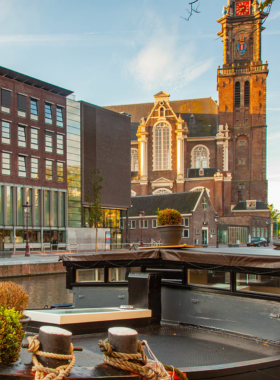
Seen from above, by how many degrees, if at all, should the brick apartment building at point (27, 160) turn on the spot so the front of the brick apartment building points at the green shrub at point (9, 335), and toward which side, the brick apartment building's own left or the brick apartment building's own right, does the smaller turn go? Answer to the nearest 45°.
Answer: approximately 45° to the brick apartment building's own right

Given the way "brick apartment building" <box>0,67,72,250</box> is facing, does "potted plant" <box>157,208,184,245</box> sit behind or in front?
in front

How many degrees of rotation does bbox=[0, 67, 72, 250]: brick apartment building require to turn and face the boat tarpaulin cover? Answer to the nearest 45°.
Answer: approximately 45° to its right

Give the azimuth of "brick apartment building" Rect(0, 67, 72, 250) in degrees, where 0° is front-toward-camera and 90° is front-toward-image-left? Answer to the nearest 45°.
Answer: approximately 315°

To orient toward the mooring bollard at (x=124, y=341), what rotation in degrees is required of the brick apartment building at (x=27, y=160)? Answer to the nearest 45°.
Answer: approximately 45° to its right

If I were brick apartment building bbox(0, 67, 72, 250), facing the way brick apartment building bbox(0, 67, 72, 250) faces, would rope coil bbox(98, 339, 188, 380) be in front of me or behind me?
in front

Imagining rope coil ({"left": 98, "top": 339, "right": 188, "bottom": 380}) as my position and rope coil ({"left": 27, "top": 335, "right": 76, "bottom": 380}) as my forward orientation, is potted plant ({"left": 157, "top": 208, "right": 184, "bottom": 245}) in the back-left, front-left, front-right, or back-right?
back-right
